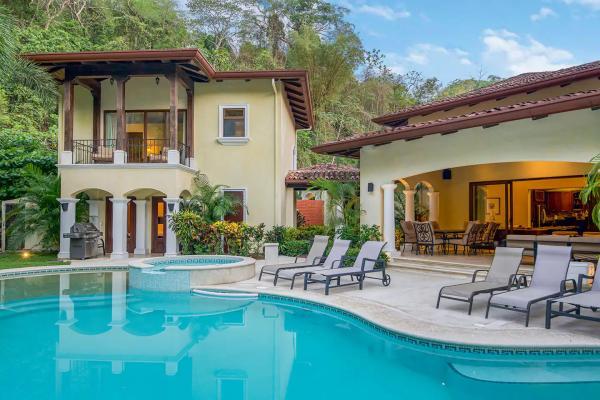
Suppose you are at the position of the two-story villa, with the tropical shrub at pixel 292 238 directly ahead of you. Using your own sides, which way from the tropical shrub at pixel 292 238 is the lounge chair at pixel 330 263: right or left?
right

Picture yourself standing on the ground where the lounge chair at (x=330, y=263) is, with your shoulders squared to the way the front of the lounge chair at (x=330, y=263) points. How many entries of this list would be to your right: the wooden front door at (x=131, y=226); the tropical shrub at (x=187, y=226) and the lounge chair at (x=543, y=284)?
2

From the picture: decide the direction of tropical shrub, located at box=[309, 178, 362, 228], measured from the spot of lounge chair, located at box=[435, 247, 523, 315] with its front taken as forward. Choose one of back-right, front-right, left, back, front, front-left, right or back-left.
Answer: right

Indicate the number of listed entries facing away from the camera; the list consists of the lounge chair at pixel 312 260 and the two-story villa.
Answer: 0

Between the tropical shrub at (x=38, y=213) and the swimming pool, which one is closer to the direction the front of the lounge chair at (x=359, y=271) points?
the swimming pool

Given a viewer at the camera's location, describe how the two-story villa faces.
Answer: facing the viewer

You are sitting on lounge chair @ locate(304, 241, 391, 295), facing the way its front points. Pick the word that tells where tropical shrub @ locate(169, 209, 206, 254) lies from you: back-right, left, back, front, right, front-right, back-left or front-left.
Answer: right

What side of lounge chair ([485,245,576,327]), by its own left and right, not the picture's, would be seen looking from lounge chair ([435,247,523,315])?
right

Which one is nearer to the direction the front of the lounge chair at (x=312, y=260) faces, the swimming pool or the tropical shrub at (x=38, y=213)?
the swimming pool

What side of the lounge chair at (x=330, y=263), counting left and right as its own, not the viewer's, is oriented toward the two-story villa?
right

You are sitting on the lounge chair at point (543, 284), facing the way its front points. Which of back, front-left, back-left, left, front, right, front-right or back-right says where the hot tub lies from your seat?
front-right
